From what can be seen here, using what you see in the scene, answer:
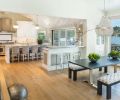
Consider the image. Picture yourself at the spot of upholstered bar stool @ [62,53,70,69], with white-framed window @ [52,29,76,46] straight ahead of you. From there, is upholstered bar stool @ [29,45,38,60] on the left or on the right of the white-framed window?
left

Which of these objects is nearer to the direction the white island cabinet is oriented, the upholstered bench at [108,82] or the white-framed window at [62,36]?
the upholstered bench

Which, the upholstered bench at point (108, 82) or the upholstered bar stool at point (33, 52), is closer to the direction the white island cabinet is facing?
the upholstered bench

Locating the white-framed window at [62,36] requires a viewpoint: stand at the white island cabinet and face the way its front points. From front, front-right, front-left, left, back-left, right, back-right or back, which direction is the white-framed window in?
back-left

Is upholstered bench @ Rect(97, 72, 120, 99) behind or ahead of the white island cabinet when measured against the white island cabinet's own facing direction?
ahead

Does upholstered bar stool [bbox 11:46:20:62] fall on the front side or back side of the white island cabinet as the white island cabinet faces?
on the back side

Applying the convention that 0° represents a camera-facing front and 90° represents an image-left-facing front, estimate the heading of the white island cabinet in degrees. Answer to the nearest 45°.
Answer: approximately 315°
